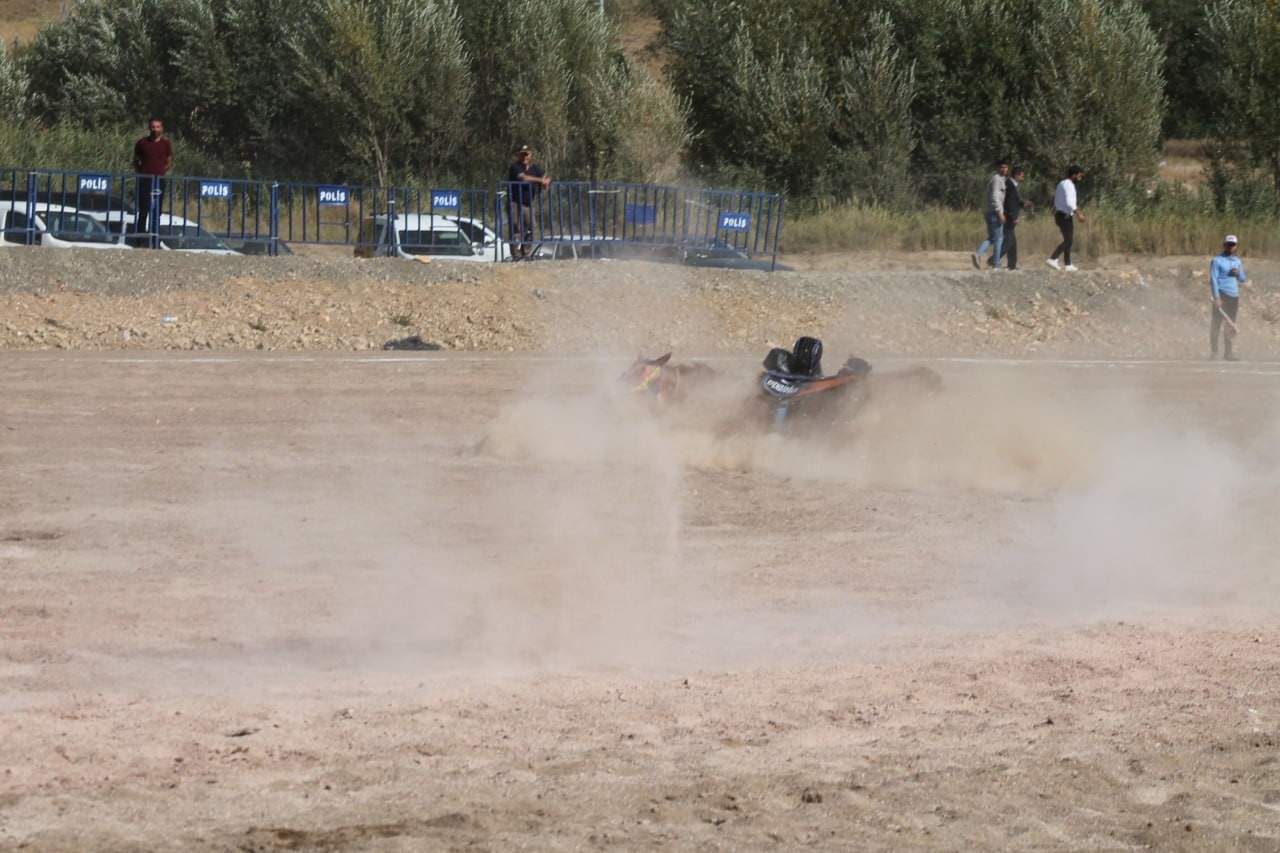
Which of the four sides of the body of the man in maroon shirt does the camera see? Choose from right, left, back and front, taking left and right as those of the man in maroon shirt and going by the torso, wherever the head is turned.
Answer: front

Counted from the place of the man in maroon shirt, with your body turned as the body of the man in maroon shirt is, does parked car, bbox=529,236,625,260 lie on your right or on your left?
on your left

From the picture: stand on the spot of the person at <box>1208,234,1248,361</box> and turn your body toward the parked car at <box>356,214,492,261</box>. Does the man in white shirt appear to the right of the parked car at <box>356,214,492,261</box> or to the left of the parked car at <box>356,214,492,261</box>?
right

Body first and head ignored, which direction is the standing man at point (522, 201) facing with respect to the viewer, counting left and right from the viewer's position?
facing the viewer and to the right of the viewer

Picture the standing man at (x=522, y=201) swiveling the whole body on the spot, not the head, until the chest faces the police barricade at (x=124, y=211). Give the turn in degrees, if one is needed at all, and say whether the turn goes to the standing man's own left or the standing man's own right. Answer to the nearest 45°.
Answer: approximately 135° to the standing man's own right
